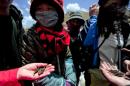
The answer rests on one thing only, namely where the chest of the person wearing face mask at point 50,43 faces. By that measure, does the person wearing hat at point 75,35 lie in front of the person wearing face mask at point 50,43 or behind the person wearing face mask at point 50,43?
behind

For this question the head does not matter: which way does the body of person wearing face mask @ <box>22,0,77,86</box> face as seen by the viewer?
toward the camera

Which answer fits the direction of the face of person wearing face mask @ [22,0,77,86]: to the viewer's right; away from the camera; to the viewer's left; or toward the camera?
toward the camera

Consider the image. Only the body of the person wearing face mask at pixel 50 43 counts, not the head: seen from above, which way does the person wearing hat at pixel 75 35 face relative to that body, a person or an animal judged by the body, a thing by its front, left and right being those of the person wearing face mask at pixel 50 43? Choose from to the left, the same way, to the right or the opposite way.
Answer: the same way

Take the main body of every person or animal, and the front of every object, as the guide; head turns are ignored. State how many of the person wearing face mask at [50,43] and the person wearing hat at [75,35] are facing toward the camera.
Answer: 2

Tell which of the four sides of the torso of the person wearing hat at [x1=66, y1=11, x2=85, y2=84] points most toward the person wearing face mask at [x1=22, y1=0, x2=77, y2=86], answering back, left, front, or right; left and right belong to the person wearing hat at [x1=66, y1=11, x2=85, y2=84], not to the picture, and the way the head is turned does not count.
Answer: front

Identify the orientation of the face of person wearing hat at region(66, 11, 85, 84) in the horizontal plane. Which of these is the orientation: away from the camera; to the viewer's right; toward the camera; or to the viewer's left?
toward the camera
